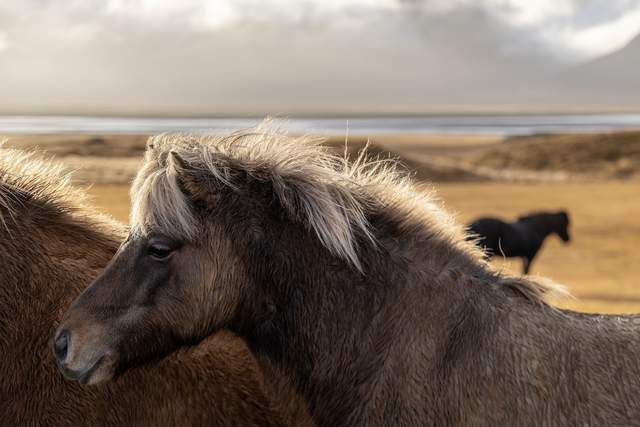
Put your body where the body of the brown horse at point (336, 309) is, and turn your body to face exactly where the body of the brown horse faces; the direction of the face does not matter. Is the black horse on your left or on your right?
on your right

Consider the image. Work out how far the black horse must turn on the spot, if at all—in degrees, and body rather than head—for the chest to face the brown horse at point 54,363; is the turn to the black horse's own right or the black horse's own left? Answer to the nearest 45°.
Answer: approximately 90° to the black horse's own right

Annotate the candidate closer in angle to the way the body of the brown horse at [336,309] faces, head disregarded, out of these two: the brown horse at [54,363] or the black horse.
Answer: the brown horse

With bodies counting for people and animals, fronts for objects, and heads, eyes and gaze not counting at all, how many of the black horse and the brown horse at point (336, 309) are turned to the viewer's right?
1

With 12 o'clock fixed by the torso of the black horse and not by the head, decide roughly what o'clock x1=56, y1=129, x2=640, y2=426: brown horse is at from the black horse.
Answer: The brown horse is roughly at 3 o'clock from the black horse.

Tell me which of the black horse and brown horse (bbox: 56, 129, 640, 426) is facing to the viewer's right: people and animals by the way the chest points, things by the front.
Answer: the black horse

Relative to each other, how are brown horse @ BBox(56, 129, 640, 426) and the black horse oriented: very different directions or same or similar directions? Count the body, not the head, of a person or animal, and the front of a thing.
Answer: very different directions

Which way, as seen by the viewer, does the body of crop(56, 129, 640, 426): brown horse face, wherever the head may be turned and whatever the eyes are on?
to the viewer's left

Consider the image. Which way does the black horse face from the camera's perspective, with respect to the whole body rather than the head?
to the viewer's right
